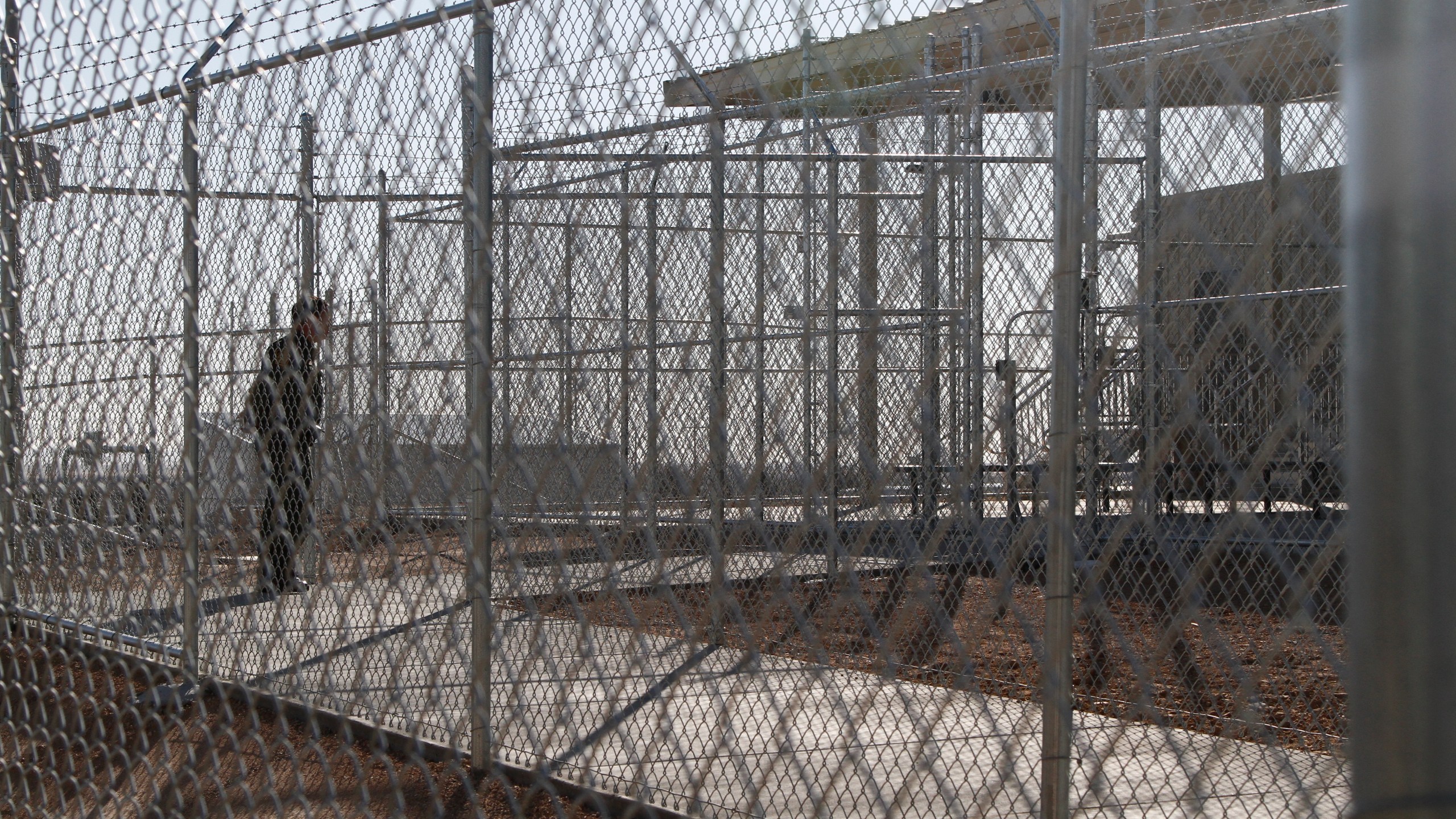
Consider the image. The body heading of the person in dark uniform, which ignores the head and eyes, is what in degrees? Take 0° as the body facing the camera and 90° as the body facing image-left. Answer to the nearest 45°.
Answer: approximately 270°

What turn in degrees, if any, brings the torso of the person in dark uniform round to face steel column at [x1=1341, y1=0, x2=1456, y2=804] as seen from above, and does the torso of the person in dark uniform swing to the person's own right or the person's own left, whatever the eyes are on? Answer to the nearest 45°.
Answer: approximately 90° to the person's own right
